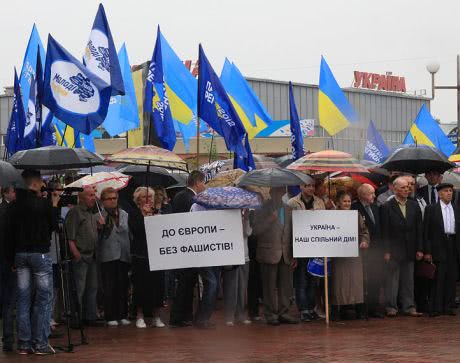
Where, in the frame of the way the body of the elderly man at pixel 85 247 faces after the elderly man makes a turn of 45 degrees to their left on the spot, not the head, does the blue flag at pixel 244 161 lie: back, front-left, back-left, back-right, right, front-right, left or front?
front-left

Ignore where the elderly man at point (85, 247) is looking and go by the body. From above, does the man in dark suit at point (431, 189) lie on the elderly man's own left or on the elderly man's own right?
on the elderly man's own left

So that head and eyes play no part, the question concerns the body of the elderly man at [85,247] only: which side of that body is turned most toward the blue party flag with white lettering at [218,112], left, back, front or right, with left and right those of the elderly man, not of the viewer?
left

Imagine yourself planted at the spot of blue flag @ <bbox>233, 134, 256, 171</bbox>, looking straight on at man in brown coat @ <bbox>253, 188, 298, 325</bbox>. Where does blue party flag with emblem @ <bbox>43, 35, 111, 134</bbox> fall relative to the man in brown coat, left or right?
right

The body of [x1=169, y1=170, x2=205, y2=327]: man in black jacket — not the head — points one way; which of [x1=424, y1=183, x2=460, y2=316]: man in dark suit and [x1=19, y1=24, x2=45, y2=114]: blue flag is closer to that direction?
the man in dark suit

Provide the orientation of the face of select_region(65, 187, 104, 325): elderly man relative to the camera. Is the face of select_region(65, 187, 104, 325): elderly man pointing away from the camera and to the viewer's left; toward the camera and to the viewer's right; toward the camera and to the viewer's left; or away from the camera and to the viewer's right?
toward the camera and to the viewer's right

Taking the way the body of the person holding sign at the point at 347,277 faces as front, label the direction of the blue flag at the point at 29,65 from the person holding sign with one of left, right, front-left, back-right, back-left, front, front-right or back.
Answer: back-right

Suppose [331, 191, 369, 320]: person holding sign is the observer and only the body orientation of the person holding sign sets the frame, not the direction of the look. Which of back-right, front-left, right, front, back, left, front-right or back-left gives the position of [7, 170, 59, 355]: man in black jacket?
front-right

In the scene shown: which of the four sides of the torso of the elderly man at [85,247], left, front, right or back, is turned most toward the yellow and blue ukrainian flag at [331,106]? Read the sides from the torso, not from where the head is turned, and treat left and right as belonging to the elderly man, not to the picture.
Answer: left

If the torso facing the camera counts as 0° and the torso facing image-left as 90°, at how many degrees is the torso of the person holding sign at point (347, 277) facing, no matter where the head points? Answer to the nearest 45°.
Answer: approximately 0°
